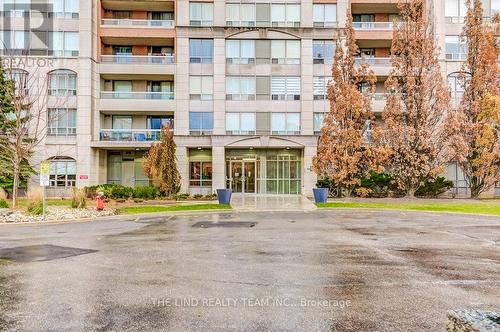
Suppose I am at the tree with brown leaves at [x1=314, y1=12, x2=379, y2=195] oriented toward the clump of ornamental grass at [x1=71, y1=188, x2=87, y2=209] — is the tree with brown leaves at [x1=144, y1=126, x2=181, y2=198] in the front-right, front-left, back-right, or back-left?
front-right

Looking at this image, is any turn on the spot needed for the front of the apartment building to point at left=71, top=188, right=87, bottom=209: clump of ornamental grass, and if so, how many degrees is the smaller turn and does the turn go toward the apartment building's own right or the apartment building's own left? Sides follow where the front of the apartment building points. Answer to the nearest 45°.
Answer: approximately 45° to the apartment building's own right

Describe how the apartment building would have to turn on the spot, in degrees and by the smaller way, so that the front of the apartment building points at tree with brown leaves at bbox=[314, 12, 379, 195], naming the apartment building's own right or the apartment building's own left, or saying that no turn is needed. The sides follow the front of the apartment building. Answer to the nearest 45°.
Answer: approximately 45° to the apartment building's own left

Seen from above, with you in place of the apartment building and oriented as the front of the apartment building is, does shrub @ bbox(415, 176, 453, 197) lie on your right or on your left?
on your left

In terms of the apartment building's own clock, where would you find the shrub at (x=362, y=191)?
The shrub is roughly at 10 o'clock from the apartment building.

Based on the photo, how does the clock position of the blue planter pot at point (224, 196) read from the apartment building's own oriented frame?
The blue planter pot is roughly at 12 o'clock from the apartment building.

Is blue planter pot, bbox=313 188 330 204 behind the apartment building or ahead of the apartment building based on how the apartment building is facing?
ahead

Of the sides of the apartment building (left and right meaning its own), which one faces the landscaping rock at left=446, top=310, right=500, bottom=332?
front

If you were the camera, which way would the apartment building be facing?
facing the viewer
